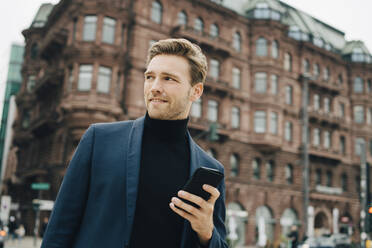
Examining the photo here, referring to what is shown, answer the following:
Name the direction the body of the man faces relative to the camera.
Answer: toward the camera

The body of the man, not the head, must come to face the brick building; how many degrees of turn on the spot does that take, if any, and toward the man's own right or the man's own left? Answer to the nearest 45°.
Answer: approximately 180°
